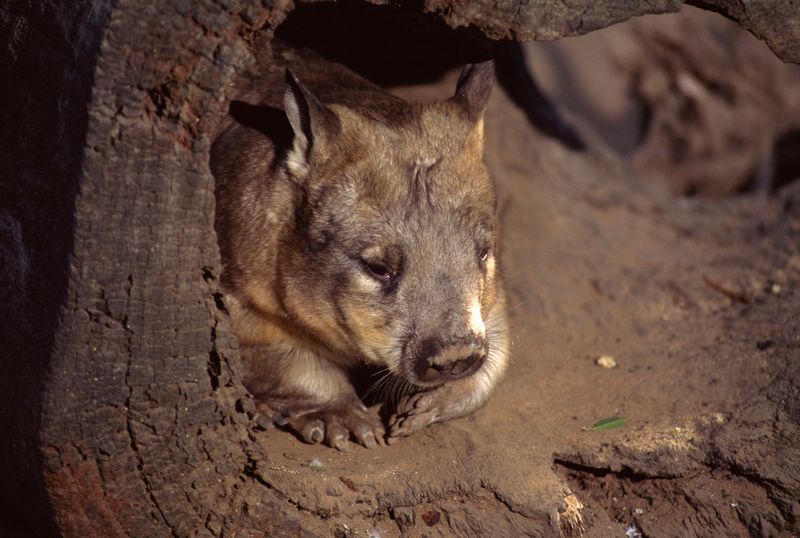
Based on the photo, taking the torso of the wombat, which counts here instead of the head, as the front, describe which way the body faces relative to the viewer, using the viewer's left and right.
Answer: facing the viewer and to the right of the viewer

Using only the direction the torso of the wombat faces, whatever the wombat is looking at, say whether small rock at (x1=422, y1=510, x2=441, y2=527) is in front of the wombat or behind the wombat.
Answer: in front

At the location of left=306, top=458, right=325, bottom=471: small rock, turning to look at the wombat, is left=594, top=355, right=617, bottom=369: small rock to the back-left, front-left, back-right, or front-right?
front-right
